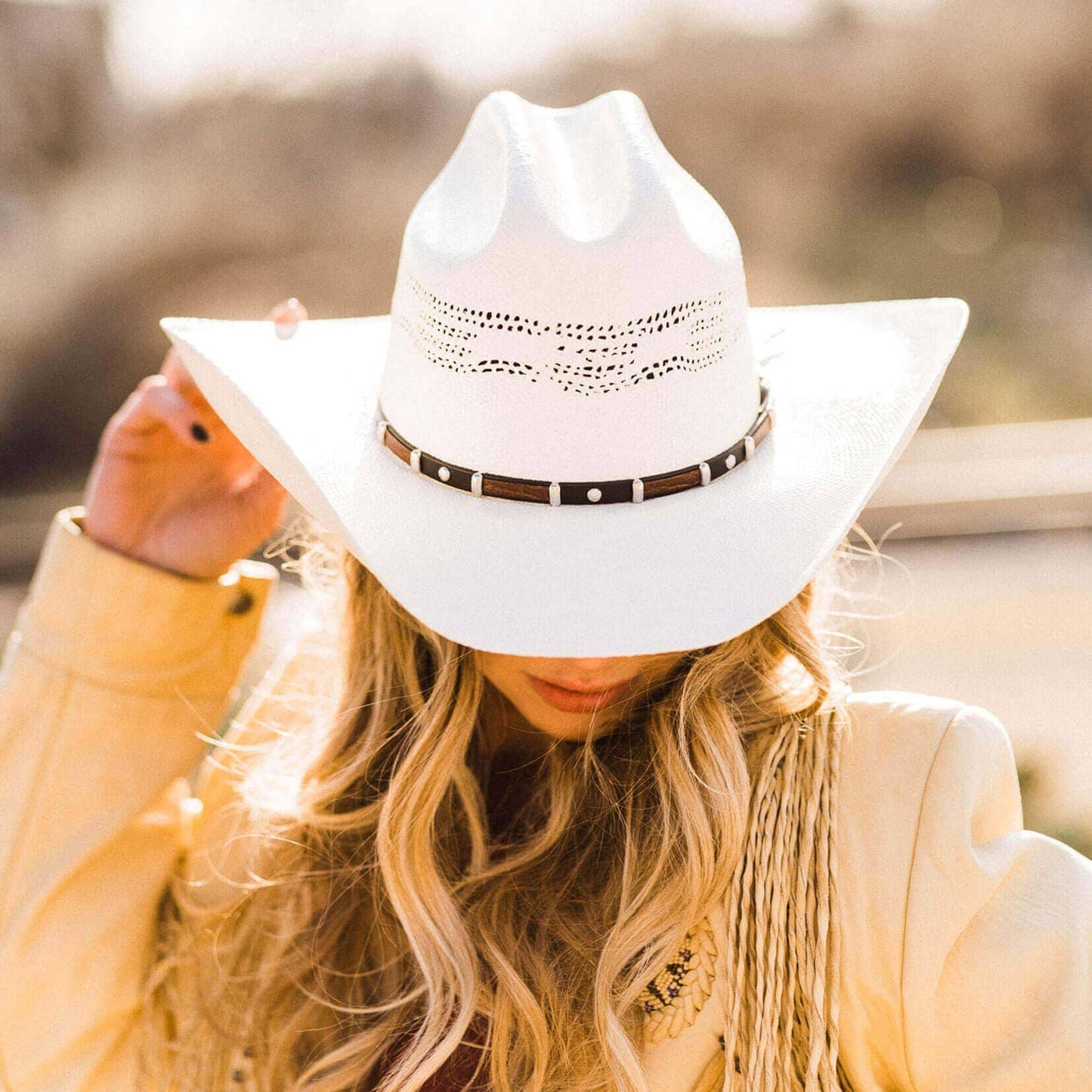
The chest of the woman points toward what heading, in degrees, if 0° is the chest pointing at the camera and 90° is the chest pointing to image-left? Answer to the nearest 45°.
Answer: approximately 0°

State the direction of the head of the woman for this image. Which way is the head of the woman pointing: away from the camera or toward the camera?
toward the camera
